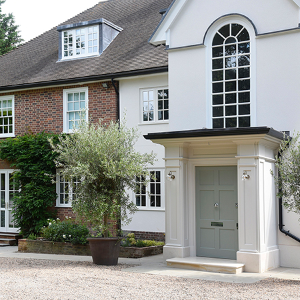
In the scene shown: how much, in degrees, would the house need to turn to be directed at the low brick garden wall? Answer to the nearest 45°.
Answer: approximately 90° to its right

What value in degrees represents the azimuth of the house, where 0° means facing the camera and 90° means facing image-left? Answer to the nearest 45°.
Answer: approximately 45°

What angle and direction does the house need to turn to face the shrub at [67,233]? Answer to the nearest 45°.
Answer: approximately 90° to its right

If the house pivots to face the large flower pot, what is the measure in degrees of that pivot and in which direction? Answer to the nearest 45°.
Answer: approximately 45° to its right

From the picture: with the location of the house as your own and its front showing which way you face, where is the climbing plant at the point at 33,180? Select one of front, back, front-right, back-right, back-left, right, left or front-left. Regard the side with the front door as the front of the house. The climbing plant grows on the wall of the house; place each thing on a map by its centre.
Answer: right

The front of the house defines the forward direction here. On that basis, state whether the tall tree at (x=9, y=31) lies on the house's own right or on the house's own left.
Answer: on the house's own right

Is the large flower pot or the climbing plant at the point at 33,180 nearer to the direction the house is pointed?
the large flower pot
